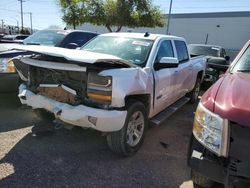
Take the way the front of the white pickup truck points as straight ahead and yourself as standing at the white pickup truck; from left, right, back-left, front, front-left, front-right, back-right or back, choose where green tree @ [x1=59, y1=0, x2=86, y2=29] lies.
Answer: back-right

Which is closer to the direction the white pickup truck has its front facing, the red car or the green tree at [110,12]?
the red car

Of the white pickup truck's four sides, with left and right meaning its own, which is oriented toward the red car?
left

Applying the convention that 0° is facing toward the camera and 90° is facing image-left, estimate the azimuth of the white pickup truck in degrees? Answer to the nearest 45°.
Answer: approximately 45°

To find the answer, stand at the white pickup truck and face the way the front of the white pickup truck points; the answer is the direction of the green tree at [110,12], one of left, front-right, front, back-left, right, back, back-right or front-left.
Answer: back-right
